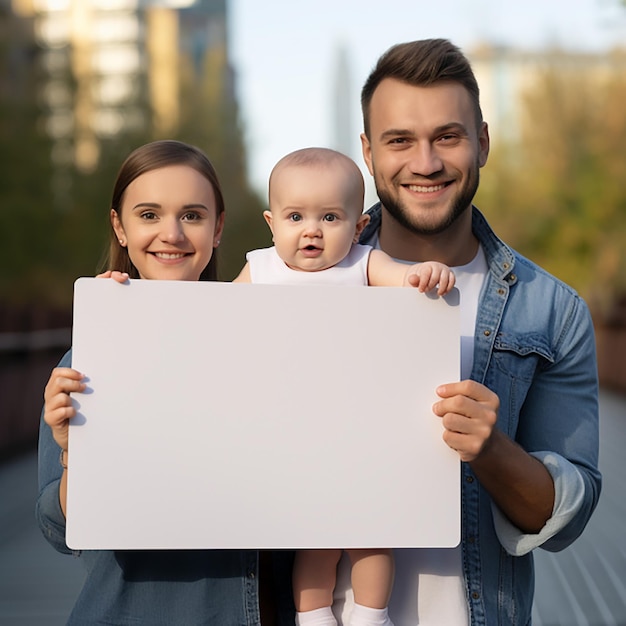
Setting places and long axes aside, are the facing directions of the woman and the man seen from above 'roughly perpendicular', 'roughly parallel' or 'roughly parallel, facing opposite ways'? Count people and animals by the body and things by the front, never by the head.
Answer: roughly parallel

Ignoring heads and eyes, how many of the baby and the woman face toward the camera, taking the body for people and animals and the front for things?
2

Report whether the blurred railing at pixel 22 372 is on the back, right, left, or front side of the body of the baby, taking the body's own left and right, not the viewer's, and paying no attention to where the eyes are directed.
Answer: back

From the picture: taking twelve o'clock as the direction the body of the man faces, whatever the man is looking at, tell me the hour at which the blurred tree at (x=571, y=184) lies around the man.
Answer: The blurred tree is roughly at 6 o'clock from the man.

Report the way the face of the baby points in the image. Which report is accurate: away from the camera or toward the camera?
toward the camera

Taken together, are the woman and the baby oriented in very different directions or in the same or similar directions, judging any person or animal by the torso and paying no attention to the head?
same or similar directions

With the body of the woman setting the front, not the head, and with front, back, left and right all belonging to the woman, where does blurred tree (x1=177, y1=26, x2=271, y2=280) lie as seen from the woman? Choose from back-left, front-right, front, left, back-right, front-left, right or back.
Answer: back

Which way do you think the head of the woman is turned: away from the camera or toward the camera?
toward the camera

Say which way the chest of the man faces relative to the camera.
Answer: toward the camera

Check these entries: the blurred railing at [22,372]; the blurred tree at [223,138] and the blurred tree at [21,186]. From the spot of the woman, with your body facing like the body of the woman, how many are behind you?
3

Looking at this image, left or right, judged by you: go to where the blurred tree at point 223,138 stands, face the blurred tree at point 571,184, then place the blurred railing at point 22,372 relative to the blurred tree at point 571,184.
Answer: right

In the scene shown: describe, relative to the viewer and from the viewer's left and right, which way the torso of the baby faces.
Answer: facing the viewer
